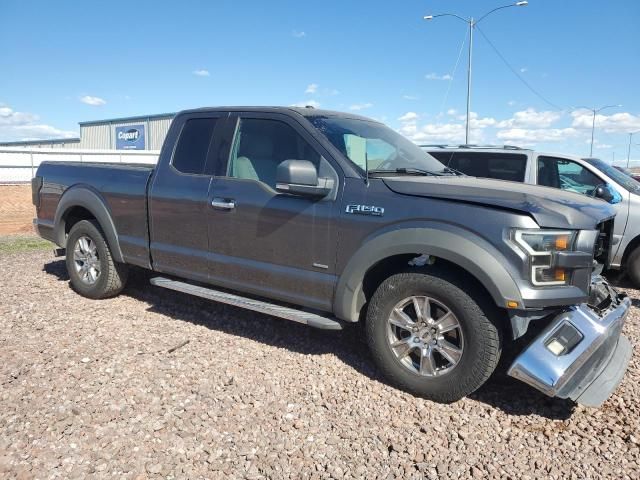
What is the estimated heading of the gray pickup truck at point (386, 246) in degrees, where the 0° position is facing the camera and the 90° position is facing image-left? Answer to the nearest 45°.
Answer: approximately 315°
